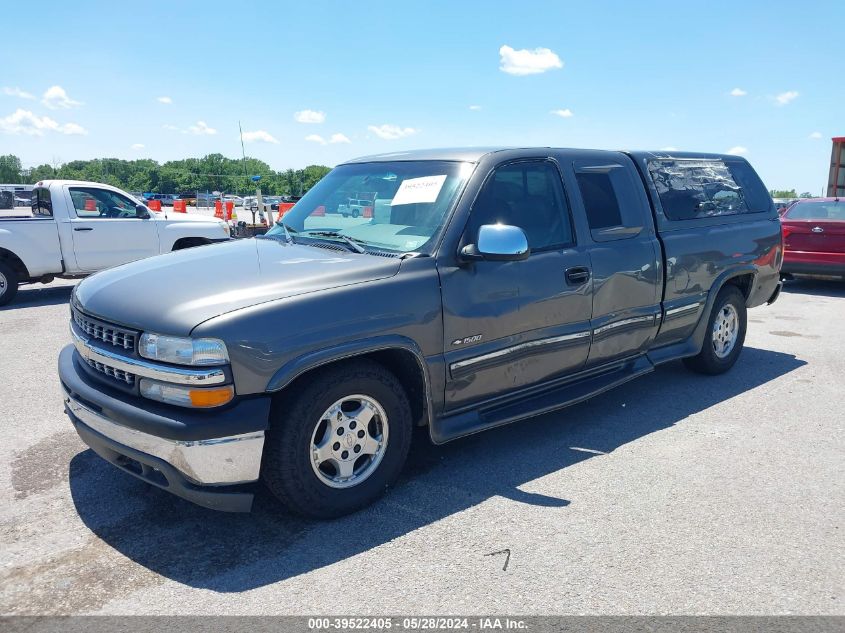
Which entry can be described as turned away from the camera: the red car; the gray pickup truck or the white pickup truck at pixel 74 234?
the red car

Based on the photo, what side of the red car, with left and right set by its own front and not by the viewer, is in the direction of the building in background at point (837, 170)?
front

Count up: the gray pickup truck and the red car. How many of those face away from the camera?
1

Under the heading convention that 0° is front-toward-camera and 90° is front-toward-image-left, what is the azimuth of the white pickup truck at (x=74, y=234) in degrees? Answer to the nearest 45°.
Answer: approximately 270°

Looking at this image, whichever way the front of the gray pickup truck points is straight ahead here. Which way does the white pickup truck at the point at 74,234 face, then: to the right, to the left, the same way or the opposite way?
the opposite way

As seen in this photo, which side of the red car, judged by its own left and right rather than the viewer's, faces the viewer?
back

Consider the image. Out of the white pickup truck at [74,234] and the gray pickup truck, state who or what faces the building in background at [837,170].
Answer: the white pickup truck

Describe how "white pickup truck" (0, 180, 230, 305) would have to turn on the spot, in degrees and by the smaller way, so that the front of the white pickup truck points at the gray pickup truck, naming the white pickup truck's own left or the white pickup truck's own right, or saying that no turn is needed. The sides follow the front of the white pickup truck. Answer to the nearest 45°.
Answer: approximately 90° to the white pickup truck's own right

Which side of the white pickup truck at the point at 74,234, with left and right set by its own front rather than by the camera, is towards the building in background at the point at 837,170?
front

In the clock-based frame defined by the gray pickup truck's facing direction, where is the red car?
The red car is roughly at 6 o'clock from the gray pickup truck.

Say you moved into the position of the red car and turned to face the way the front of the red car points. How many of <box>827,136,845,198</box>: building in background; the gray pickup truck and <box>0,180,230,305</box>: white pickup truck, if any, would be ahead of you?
1

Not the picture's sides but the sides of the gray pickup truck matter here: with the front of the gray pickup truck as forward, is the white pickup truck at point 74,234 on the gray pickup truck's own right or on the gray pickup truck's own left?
on the gray pickup truck's own right

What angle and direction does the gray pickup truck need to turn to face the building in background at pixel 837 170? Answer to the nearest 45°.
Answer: approximately 180°

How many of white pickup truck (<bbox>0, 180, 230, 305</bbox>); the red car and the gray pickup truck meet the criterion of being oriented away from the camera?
1

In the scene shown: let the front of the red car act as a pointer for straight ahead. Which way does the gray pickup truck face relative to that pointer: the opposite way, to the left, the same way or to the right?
the opposite way

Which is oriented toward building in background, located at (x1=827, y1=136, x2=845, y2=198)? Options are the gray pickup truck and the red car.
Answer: the red car
